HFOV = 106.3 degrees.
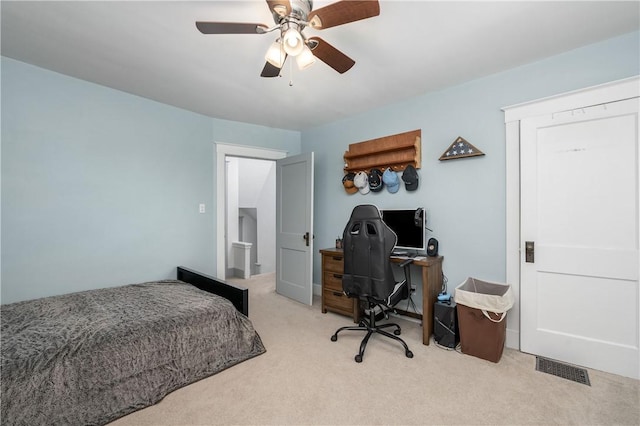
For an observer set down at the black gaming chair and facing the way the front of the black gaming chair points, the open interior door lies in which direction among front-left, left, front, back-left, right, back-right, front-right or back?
left

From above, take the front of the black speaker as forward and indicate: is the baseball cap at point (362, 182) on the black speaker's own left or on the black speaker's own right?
on the black speaker's own right

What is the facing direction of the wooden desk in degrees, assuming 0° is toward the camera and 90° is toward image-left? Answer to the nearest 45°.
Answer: approximately 45°

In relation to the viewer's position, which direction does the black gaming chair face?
facing away from the viewer and to the right of the viewer

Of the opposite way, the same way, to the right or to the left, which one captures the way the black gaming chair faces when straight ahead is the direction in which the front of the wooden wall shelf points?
the opposite way

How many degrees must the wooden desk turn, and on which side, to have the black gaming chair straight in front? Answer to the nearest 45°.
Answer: approximately 45° to its left

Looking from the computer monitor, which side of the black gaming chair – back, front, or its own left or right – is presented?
front
